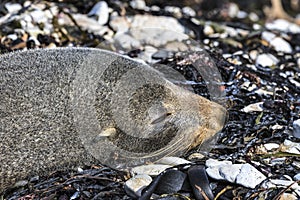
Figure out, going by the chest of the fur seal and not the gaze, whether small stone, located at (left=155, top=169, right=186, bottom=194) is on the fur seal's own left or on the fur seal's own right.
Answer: on the fur seal's own right

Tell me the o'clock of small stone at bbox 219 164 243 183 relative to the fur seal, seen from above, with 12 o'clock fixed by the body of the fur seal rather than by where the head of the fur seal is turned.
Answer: The small stone is roughly at 1 o'clock from the fur seal.

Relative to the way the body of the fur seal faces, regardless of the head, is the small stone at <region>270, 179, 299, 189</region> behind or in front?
in front

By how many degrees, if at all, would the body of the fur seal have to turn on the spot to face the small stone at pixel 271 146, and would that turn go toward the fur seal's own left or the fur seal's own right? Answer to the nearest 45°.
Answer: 0° — it already faces it

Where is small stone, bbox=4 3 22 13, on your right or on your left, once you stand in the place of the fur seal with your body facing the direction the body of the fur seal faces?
on your left

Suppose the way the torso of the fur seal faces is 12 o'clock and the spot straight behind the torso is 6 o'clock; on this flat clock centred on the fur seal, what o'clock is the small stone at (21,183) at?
The small stone is roughly at 5 o'clock from the fur seal.

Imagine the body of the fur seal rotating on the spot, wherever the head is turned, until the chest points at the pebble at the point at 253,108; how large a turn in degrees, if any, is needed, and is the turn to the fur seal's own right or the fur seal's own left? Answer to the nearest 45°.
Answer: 0° — it already faces it

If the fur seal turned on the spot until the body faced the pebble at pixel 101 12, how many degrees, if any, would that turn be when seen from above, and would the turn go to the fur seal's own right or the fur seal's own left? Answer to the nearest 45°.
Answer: approximately 90° to the fur seal's own left

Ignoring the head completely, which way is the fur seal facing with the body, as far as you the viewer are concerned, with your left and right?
facing to the right of the viewer

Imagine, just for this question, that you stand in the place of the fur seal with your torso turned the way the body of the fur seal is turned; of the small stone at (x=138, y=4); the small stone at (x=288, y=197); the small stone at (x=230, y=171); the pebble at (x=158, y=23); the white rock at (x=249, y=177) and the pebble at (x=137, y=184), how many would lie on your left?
2

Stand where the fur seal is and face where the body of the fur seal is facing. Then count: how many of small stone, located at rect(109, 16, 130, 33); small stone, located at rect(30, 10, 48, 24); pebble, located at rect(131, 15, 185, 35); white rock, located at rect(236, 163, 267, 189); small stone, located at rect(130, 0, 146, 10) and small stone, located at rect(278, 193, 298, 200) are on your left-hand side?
4

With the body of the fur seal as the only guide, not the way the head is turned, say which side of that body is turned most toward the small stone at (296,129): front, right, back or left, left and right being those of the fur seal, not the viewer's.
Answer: front

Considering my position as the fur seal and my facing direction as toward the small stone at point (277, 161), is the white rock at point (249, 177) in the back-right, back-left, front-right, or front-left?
front-right

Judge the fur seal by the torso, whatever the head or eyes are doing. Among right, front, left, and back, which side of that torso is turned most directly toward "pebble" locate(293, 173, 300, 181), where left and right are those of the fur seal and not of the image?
front

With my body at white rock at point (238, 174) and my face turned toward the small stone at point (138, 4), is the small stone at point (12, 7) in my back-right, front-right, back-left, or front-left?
front-left

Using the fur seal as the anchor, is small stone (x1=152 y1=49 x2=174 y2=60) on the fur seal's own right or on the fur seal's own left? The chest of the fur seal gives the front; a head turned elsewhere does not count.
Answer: on the fur seal's own left

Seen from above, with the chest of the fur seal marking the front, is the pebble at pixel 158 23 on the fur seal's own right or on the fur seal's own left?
on the fur seal's own left

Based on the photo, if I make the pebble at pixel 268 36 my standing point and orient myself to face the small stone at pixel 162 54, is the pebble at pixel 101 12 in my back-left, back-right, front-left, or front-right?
front-right

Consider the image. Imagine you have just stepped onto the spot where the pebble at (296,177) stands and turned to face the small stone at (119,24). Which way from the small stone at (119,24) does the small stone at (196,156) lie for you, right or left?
left

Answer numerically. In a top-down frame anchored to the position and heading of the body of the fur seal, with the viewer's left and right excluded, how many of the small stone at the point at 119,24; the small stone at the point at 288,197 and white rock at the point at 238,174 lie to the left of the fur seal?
1
